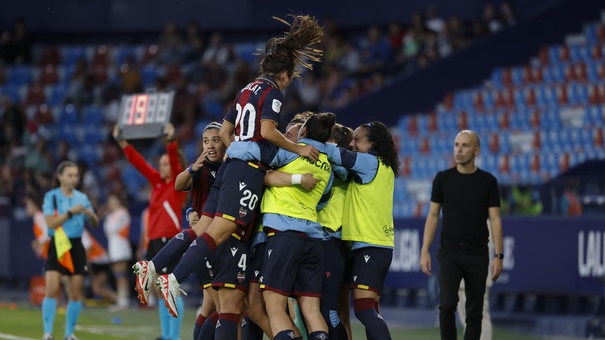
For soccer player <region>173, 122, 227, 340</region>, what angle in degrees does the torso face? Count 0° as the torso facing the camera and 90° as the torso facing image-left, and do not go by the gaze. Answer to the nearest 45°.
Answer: approximately 315°

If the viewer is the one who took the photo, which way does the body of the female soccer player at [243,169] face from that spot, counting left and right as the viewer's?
facing away from the viewer and to the right of the viewer

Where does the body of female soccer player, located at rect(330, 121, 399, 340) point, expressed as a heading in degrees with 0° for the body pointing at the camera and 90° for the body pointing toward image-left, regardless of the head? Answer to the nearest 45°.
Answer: approximately 90°

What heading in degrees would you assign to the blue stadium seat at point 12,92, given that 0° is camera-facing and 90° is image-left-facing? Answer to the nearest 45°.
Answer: approximately 315°
